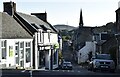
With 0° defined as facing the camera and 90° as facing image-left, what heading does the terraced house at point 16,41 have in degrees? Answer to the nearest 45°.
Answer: approximately 315°
